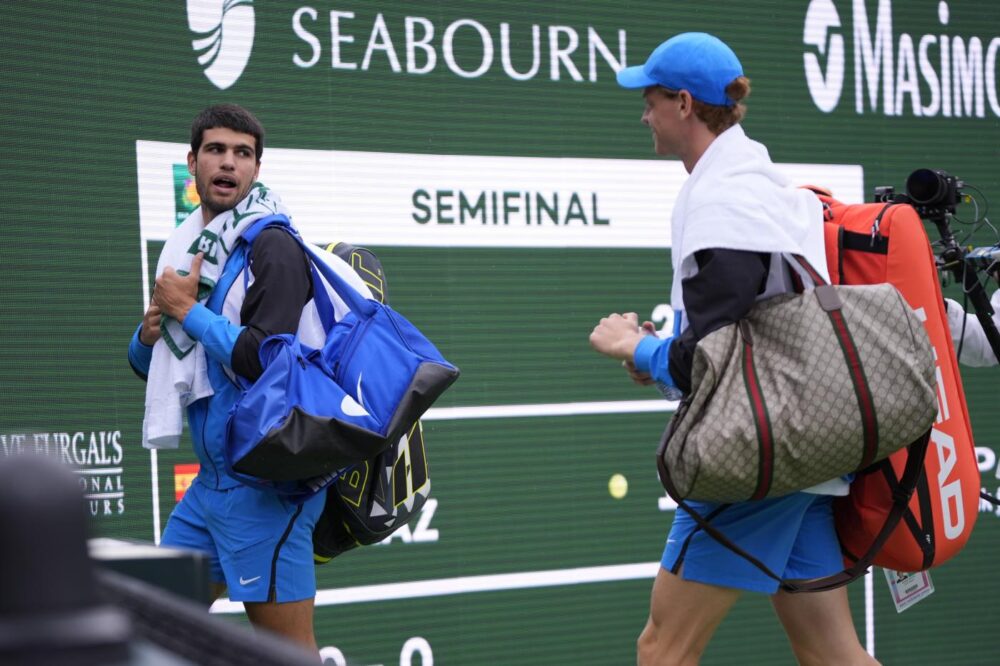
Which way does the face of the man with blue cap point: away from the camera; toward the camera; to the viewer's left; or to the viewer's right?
to the viewer's left

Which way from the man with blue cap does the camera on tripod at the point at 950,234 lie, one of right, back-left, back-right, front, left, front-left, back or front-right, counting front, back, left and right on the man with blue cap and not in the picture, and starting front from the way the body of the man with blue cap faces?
back-right

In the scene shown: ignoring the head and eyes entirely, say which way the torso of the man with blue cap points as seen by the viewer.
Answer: to the viewer's left

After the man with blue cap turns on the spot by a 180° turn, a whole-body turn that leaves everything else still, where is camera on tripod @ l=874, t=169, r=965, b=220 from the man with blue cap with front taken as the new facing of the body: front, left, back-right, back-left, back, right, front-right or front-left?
front-left

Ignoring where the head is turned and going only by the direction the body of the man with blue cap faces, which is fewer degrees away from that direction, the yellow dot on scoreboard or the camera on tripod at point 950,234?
the yellow dot on scoreboard
